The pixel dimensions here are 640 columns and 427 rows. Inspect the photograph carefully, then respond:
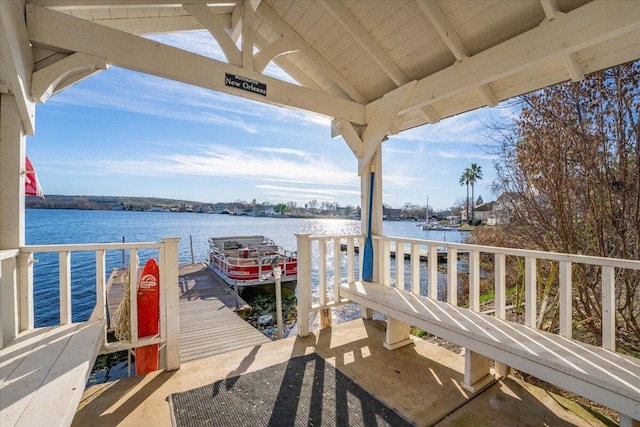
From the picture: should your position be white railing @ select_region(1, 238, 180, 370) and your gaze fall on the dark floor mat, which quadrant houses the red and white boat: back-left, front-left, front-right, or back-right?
back-left

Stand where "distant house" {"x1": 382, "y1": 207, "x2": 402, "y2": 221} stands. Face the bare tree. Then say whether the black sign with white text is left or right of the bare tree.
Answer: right

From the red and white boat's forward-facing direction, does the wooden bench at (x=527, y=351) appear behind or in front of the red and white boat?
in front

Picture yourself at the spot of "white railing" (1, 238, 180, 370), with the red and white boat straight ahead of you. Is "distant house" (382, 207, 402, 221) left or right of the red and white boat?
right

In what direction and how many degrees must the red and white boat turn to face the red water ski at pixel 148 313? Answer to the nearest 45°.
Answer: approximately 45° to its right

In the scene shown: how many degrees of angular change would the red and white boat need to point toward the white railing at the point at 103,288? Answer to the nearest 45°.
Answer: approximately 45° to its right

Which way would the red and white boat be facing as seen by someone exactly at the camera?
facing the viewer and to the right of the viewer

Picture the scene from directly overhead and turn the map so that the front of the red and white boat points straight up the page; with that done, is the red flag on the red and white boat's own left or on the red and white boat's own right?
on the red and white boat's own right

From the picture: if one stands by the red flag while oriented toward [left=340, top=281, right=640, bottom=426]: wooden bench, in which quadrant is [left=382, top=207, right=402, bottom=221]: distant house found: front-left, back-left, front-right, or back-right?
front-left

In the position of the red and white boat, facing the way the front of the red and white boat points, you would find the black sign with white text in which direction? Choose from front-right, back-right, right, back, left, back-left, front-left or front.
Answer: front-right
